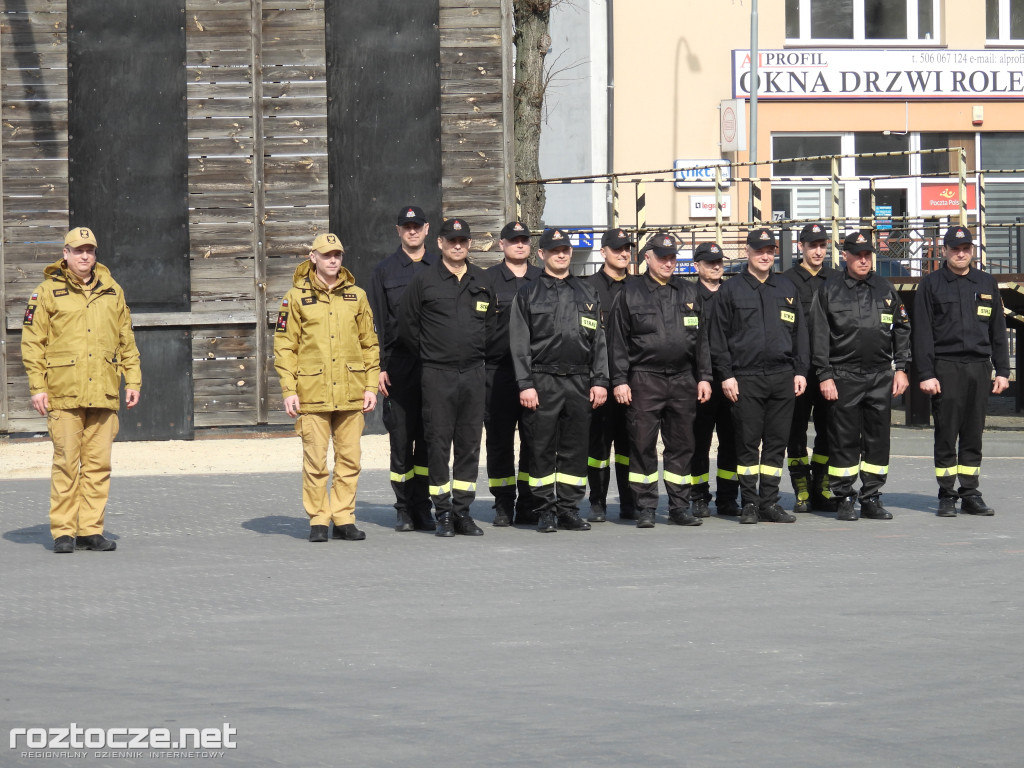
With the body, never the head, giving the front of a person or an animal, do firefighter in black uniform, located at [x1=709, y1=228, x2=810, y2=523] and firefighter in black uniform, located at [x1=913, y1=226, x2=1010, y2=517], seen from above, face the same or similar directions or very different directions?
same or similar directions

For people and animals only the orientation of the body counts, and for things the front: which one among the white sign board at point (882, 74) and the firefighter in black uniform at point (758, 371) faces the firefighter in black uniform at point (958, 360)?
the white sign board

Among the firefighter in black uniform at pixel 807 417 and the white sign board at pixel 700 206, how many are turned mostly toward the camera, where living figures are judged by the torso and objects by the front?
2

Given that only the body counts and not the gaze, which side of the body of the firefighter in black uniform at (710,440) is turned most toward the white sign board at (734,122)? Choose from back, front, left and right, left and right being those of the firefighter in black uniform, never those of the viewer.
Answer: back

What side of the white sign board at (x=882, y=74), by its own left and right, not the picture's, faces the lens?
front

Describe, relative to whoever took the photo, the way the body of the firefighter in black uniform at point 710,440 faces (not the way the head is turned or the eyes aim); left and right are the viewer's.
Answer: facing the viewer

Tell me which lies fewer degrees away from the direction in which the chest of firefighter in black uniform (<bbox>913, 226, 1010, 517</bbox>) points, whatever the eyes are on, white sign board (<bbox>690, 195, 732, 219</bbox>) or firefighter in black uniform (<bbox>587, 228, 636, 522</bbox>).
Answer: the firefighter in black uniform

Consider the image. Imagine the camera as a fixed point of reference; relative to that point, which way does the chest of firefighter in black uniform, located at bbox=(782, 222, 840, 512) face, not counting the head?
toward the camera

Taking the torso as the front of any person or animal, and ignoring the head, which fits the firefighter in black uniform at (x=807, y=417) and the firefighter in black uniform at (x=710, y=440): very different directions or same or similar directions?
same or similar directions

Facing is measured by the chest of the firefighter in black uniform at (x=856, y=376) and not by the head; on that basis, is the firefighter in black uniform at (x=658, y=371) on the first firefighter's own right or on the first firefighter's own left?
on the first firefighter's own right
